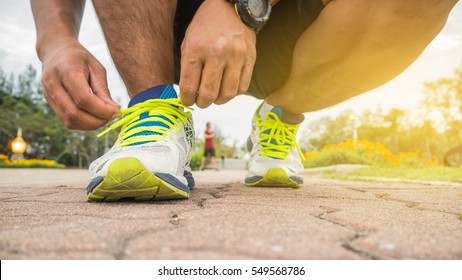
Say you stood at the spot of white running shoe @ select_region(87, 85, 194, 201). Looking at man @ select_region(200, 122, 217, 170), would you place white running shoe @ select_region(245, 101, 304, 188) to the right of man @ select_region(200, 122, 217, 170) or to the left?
right

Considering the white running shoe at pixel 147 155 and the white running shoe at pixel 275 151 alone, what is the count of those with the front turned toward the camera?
2

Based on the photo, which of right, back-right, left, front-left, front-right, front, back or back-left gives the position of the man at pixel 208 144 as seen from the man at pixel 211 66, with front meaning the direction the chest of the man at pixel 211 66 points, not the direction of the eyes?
back

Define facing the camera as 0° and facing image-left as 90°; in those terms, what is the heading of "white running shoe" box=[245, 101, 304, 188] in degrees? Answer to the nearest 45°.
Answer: approximately 0°

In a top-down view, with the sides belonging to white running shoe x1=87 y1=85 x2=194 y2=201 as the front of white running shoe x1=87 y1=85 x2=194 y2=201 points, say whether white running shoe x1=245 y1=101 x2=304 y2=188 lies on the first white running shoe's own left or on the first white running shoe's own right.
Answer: on the first white running shoe's own left

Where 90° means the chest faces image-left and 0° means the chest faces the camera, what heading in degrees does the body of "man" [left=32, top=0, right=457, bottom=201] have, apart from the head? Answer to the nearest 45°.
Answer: approximately 0°
